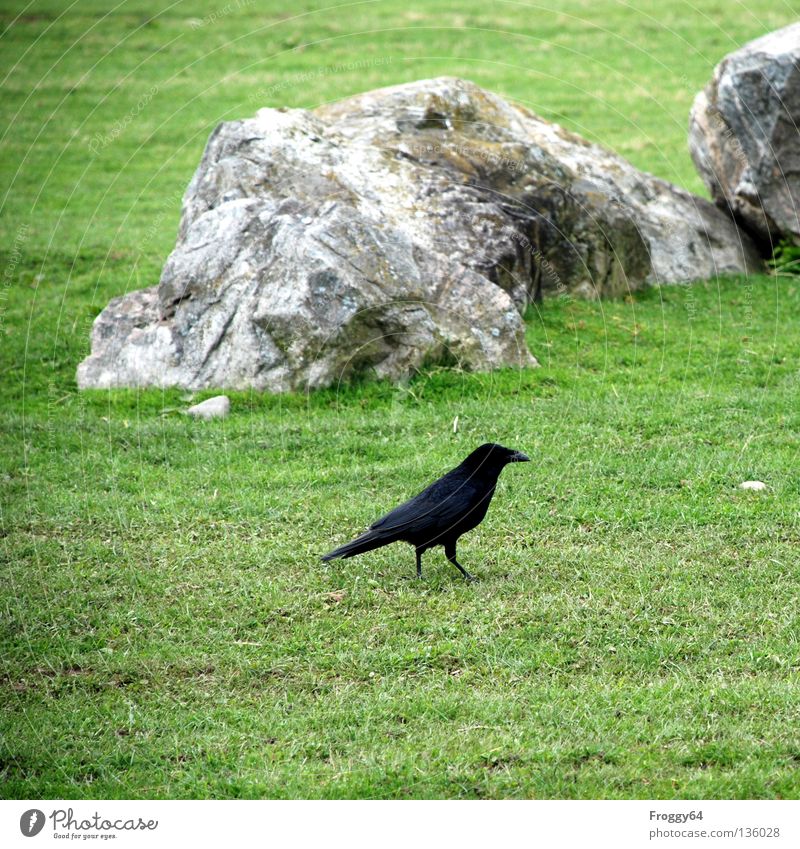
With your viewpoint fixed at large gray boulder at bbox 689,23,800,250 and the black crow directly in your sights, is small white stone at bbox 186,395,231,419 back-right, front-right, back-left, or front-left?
front-right

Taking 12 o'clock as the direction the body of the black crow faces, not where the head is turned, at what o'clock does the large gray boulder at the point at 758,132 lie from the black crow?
The large gray boulder is roughly at 10 o'clock from the black crow.

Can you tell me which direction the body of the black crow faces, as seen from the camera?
to the viewer's right

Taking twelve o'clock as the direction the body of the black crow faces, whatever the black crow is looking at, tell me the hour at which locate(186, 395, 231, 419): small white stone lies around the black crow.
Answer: The small white stone is roughly at 8 o'clock from the black crow.

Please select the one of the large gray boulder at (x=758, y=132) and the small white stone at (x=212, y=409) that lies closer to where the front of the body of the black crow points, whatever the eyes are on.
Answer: the large gray boulder

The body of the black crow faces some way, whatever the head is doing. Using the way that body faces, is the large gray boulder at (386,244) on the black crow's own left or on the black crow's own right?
on the black crow's own left
